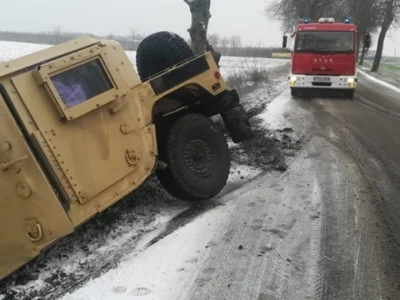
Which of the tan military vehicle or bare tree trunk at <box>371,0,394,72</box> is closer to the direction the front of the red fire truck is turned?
the tan military vehicle

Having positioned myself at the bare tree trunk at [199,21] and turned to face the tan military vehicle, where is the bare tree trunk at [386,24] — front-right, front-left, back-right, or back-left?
back-left

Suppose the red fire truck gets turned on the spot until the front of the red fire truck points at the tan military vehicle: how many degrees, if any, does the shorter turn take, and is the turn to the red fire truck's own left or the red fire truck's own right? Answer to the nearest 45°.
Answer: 0° — it already faces it

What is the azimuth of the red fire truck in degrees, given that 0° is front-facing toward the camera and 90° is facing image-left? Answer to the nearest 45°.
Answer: approximately 0°

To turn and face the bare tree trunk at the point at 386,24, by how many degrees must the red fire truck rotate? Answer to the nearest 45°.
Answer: approximately 180°

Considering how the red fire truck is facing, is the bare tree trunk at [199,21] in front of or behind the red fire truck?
in front
